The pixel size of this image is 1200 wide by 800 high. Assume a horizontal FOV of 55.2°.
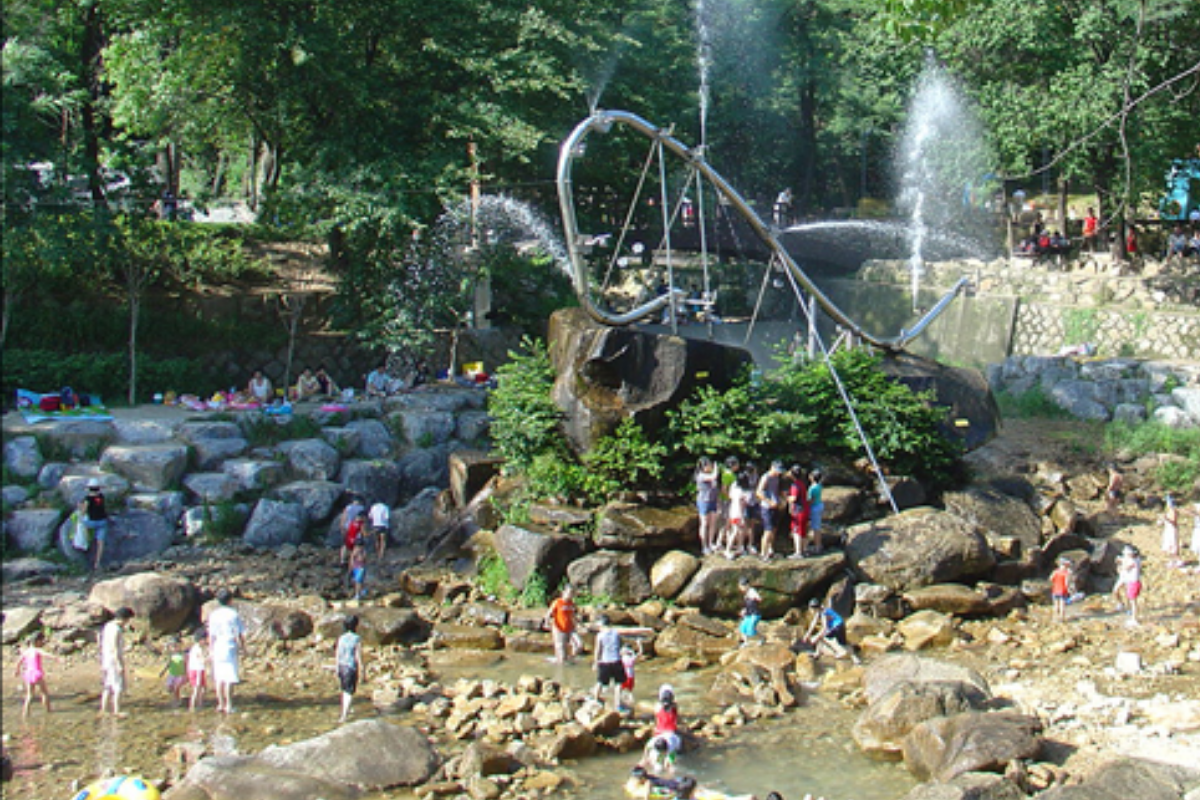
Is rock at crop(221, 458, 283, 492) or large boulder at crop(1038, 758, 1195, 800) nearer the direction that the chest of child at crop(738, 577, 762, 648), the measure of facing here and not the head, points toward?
the rock

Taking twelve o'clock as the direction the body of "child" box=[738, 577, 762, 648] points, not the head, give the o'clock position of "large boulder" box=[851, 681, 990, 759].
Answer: The large boulder is roughly at 8 o'clock from the child.

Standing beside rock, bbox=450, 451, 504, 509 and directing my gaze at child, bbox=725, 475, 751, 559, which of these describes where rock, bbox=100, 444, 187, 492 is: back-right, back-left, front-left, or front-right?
back-right

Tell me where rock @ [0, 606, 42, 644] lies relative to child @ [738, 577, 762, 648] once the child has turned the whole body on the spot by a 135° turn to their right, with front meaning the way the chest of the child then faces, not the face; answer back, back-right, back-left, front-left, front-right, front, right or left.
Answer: back-left

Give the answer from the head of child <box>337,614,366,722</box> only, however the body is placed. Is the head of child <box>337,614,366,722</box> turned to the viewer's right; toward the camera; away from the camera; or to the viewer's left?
away from the camera

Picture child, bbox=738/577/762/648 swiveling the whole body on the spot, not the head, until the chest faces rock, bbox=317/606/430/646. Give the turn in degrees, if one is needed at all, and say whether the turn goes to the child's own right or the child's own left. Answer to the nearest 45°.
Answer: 0° — they already face it

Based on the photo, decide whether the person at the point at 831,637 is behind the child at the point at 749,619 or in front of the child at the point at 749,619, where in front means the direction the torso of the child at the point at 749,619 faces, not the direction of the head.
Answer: behind

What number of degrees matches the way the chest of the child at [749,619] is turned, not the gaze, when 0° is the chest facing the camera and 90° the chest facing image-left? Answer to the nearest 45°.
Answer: approximately 90°
